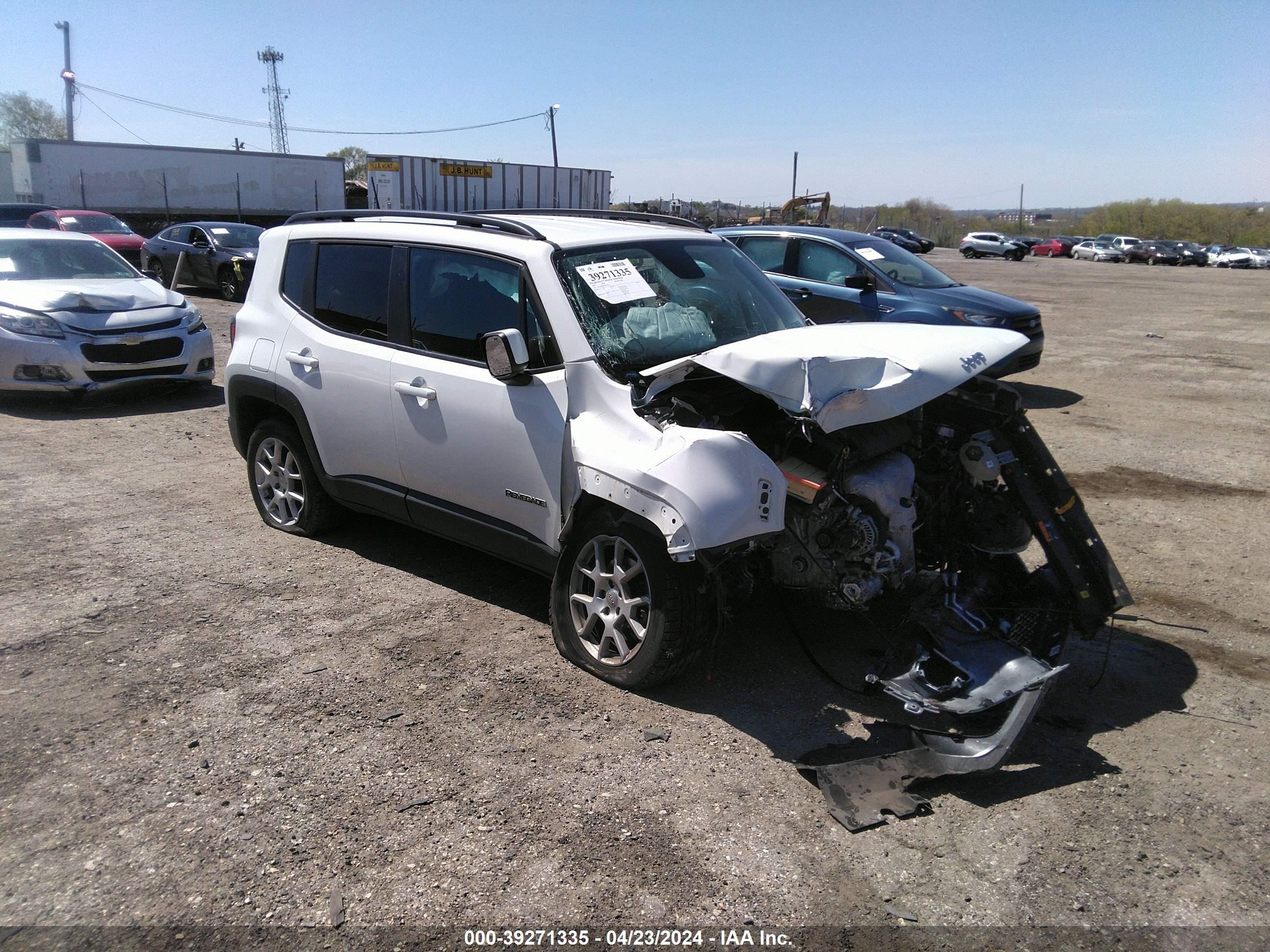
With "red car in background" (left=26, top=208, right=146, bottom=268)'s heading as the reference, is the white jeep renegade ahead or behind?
ahead

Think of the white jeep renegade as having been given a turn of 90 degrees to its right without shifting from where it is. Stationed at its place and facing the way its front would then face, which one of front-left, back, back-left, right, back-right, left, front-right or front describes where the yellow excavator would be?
back-right

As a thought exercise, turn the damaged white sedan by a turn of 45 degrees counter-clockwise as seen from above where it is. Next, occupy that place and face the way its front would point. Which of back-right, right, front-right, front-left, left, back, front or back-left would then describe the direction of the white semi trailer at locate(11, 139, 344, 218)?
left

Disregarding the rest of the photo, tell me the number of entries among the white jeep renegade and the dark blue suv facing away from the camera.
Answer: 0

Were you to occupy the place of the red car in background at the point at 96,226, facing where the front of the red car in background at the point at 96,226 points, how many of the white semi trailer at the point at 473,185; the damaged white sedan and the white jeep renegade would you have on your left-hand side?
1

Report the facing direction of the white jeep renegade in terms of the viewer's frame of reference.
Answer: facing the viewer and to the right of the viewer

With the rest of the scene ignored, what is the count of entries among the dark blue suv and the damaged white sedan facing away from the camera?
0

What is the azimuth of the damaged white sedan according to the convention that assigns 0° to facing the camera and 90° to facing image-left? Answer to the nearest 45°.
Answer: approximately 315°

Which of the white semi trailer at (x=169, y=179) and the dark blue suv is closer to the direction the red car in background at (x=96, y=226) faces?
the dark blue suv
